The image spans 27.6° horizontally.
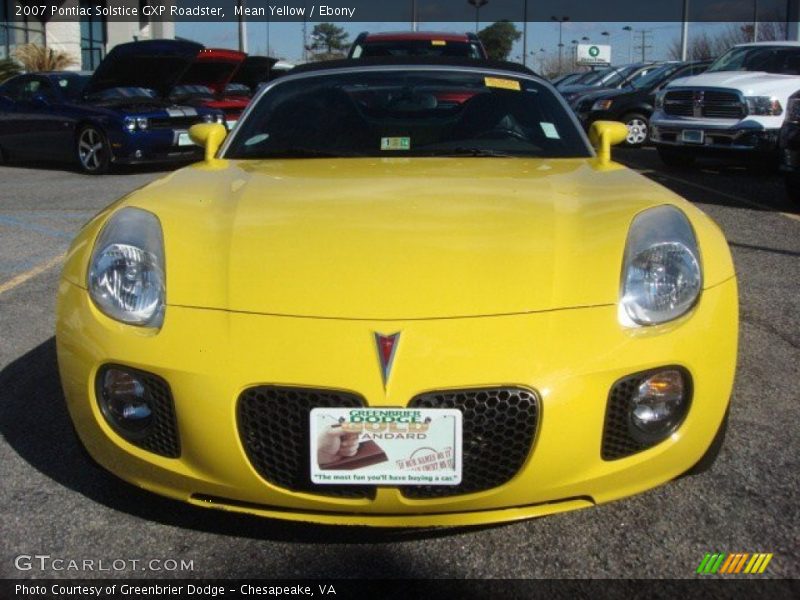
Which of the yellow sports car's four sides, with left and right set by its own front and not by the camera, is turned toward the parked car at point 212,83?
back

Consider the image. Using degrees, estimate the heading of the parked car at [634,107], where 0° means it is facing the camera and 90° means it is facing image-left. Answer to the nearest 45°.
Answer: approximately 45°

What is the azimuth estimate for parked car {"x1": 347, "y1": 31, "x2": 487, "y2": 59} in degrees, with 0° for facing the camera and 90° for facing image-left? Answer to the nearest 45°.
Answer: approximately 0°

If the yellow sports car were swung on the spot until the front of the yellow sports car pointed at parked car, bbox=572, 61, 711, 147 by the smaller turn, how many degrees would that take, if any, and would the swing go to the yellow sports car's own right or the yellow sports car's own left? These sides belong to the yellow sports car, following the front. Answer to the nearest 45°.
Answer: approximately 180°

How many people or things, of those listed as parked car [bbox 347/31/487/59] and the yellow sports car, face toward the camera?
2

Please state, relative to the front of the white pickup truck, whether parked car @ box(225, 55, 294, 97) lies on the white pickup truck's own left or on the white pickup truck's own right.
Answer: on the white pickup truck's own right
